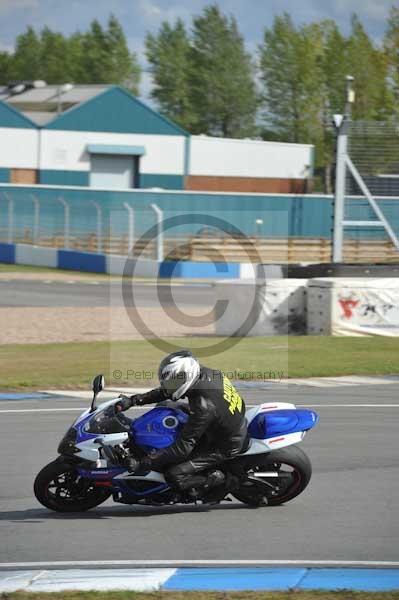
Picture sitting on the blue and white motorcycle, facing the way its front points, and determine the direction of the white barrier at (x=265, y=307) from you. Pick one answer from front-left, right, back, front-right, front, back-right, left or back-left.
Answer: right

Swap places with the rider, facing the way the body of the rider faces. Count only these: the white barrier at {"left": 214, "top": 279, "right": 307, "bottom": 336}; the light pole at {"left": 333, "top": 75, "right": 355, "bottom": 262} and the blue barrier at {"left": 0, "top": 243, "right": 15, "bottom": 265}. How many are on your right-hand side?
3

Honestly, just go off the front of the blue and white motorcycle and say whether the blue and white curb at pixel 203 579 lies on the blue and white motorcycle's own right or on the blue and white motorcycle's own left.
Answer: on the blue and white motorcycle's own left

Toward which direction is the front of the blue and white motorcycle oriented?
to the viewer's left

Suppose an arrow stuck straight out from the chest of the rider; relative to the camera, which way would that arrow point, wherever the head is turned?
to the viewer's left

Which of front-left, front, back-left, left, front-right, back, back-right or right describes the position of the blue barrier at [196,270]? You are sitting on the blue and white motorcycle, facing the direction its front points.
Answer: right

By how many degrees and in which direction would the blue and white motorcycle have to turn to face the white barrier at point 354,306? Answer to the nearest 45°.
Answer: approximately 90° to its right

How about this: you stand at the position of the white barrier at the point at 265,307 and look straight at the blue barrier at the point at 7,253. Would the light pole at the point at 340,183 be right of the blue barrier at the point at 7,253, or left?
right

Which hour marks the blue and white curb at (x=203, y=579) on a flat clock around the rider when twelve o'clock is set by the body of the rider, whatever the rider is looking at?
The blue and white curb is roughly at 9 o'clock from the rider.

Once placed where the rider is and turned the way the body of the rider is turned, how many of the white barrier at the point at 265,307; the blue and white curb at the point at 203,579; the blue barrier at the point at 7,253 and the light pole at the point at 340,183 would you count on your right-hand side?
3

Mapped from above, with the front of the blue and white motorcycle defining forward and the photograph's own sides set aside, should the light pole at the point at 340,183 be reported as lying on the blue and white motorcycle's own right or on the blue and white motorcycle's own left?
on the blue and white motorcycle's own right

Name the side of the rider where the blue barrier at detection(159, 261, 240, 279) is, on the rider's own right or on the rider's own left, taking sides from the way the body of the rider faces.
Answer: on the rider's own right

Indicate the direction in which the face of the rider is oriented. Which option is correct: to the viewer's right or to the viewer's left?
to the viewer's left
